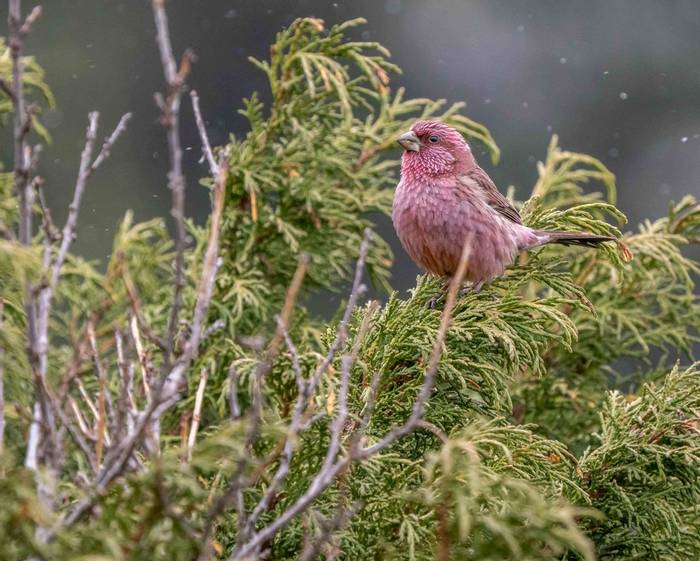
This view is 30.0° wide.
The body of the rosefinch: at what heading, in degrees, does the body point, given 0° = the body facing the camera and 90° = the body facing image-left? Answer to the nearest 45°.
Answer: approximately 45°

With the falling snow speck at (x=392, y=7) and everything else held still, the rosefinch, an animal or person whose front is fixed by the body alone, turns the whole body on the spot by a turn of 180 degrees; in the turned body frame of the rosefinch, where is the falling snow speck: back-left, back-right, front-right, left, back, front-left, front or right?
front-left
